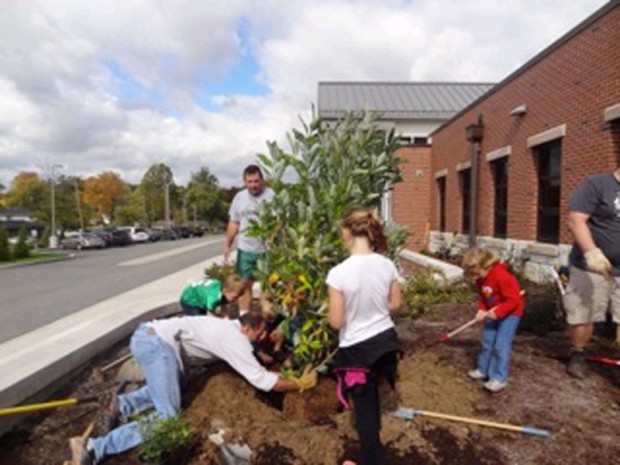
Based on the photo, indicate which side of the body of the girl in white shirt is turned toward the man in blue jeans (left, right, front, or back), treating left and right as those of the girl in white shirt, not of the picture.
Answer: left

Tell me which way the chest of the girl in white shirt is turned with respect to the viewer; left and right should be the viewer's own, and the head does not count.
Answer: facing away from the viewer

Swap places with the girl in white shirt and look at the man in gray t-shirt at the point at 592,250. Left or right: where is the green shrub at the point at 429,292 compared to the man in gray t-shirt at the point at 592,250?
left

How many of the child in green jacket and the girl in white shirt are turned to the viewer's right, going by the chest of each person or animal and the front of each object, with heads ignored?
1

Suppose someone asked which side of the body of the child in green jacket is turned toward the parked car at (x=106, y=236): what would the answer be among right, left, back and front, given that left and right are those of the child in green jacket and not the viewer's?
left

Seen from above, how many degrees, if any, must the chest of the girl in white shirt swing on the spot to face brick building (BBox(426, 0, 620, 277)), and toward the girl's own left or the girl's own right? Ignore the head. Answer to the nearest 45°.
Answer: approximately 45° to the girl's own right

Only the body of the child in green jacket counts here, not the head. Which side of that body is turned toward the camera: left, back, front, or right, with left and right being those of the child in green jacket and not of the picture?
right

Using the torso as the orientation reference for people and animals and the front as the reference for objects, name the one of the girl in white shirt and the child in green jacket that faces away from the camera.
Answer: the girl in white shirt

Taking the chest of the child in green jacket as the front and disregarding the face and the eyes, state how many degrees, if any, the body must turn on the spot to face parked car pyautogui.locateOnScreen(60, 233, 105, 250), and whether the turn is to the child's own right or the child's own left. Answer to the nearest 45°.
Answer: approximately 90° to the child's own left

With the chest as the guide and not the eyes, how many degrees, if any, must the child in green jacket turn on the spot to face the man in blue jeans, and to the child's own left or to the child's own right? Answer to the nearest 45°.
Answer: approximately 90° to the child's own right

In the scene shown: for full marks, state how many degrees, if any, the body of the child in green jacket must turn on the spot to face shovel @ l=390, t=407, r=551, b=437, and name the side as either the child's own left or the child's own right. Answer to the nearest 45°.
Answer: approximately 45° to the child's own right

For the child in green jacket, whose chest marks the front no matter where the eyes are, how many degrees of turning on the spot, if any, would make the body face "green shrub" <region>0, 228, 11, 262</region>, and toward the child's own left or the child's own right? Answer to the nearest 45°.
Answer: approximately 135° to the child's own left

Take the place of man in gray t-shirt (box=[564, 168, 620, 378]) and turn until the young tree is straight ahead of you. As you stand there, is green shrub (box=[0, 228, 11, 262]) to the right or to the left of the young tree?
right
